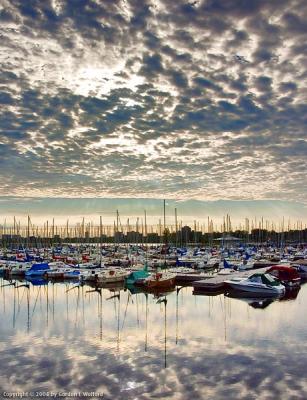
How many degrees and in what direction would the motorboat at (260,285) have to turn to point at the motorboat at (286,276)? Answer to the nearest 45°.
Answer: approximately 90° to its right

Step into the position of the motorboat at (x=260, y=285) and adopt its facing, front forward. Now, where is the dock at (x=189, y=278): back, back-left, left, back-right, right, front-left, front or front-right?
front-right

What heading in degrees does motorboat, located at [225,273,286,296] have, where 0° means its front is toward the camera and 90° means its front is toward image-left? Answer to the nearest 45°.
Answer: approximately 90°

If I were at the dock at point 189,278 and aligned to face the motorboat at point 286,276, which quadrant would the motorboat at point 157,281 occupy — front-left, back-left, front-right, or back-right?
back-right

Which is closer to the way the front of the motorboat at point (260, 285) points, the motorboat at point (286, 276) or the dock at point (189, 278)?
the dock
